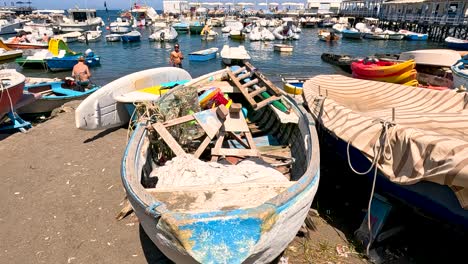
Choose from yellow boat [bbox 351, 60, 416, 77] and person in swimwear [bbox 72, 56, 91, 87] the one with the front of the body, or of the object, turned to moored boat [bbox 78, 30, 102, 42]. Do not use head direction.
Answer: the person in swimwear

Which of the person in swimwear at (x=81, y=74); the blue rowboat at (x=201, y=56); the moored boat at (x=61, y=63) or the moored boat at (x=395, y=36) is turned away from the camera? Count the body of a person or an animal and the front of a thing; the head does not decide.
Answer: the person in swimwear

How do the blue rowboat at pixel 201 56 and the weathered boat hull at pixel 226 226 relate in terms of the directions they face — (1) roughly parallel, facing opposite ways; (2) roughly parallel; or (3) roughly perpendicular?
roughly perpendicular

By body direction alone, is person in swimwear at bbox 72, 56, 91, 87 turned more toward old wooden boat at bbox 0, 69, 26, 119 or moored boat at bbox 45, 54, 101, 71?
the moored boat
